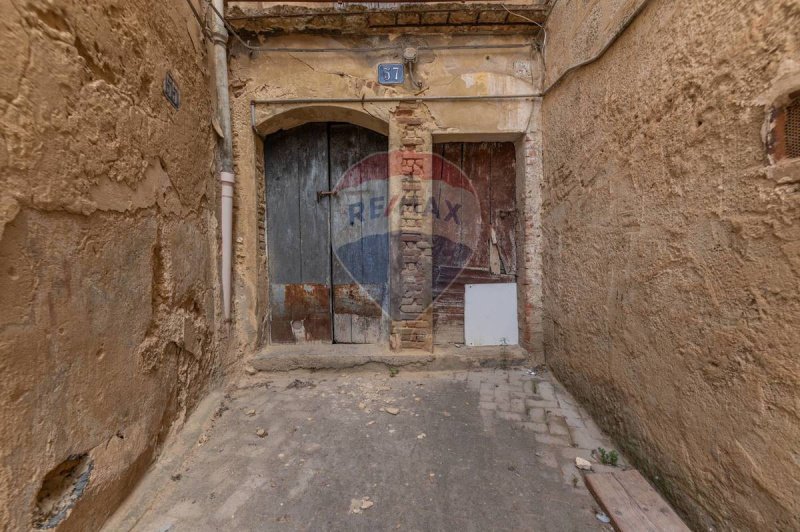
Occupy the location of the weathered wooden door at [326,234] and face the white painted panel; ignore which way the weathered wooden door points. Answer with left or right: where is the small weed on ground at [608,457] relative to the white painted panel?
right

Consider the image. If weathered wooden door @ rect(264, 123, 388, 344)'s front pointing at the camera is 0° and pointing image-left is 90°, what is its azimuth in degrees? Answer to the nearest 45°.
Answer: approximately 0°

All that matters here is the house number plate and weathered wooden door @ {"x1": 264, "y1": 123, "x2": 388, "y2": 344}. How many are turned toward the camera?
2

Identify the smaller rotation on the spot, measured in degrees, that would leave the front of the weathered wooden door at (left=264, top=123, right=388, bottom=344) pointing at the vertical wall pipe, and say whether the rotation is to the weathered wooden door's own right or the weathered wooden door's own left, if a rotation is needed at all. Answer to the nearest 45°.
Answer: approximately 45° to the weathered wooden door's own right

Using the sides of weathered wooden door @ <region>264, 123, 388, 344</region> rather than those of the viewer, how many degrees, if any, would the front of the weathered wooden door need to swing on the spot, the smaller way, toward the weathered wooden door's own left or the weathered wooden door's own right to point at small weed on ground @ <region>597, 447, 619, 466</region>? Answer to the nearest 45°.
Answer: approximately 45° to the weathered wooden door's own left

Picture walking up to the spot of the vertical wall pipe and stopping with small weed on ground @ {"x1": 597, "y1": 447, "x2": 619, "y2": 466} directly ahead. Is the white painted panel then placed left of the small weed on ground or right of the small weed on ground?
left

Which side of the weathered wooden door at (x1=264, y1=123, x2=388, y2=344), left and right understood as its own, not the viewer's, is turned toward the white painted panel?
left

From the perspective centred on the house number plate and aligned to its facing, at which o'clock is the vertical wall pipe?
The vertical wall pipe is roughly at 3 o'clock from the house number plate.
